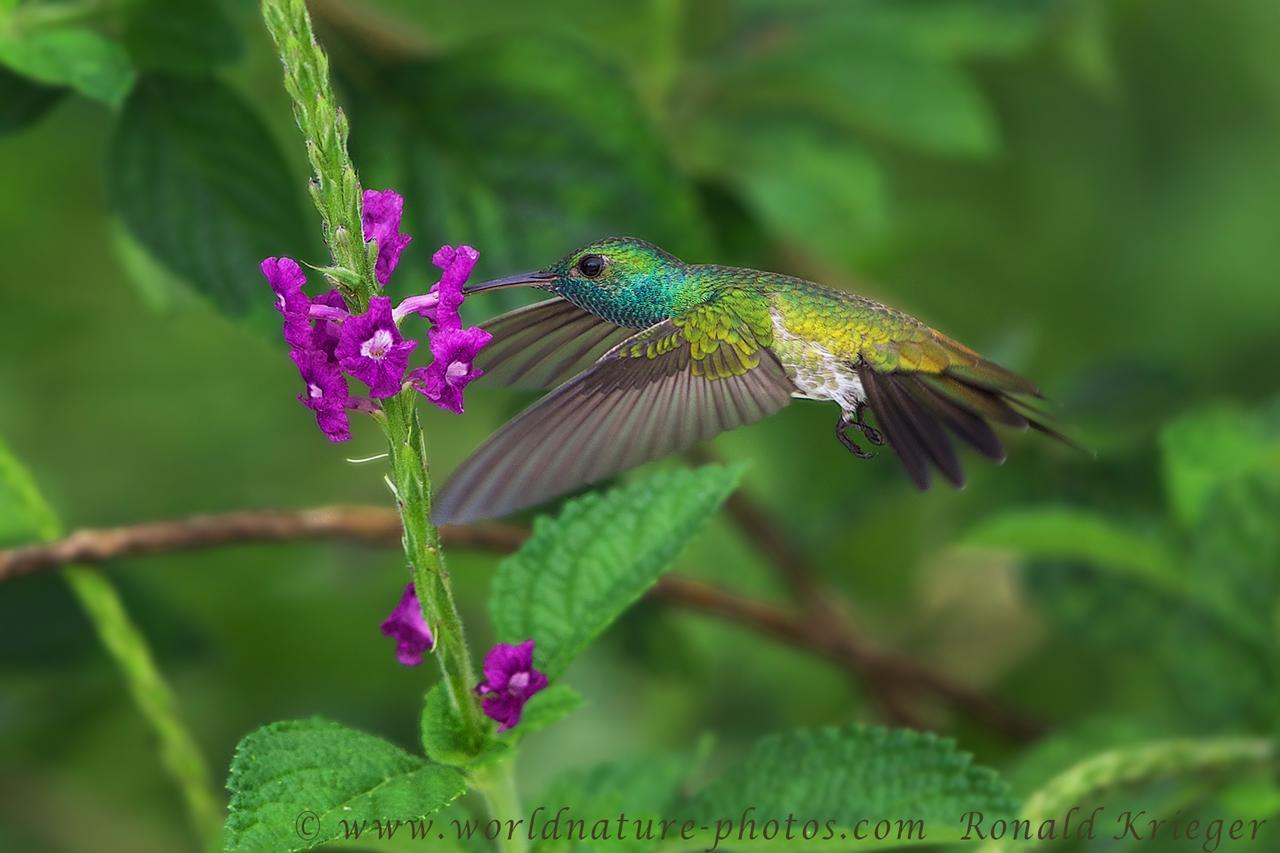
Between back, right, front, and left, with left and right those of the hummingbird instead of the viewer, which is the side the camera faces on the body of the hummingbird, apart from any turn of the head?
left

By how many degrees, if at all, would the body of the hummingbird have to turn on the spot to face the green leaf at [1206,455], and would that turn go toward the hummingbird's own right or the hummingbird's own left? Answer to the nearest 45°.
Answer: approximately 135° to the hummingbird's own right

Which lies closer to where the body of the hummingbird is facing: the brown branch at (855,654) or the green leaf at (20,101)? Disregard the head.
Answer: the green leaf
